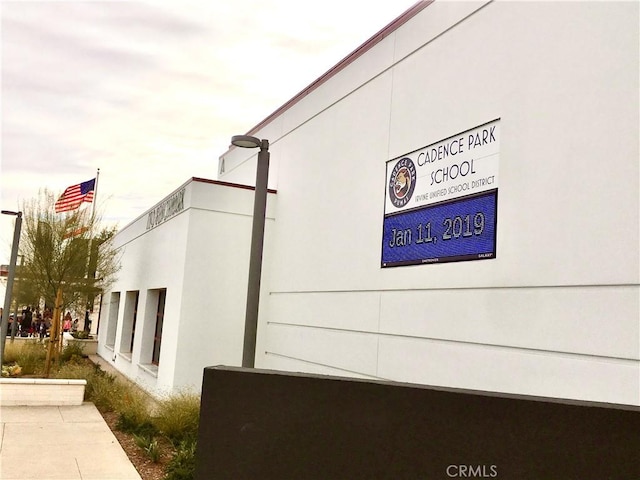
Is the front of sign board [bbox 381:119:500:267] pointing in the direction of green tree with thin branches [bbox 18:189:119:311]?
no

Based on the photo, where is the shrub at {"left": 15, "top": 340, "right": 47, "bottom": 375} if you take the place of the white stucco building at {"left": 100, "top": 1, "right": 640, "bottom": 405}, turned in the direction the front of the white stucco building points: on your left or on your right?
on your right

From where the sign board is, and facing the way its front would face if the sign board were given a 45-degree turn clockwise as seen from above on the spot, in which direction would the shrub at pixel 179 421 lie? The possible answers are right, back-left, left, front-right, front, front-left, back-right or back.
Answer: front

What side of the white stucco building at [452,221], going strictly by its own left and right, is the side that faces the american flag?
right

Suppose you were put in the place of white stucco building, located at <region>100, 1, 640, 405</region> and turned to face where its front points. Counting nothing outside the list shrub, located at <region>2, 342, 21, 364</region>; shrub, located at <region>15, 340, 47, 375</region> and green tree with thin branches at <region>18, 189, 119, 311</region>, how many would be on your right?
3

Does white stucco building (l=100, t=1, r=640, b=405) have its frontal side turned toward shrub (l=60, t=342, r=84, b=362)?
no

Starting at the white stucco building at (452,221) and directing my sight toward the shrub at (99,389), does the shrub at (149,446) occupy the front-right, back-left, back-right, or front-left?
front-left

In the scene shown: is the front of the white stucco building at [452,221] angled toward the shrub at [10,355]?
no

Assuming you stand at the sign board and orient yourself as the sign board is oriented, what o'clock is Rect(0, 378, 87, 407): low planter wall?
The low planter wall is roughly at 2 o'clock from the sign board.

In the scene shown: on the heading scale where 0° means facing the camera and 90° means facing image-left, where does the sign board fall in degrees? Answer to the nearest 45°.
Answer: approximately 45°

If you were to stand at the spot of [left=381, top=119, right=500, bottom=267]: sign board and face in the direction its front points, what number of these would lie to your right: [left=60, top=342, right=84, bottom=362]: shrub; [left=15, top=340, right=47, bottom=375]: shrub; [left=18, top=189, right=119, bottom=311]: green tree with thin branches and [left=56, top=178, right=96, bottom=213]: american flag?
4

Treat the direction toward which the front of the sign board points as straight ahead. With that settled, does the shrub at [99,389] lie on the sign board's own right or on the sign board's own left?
on the sign board's own right
